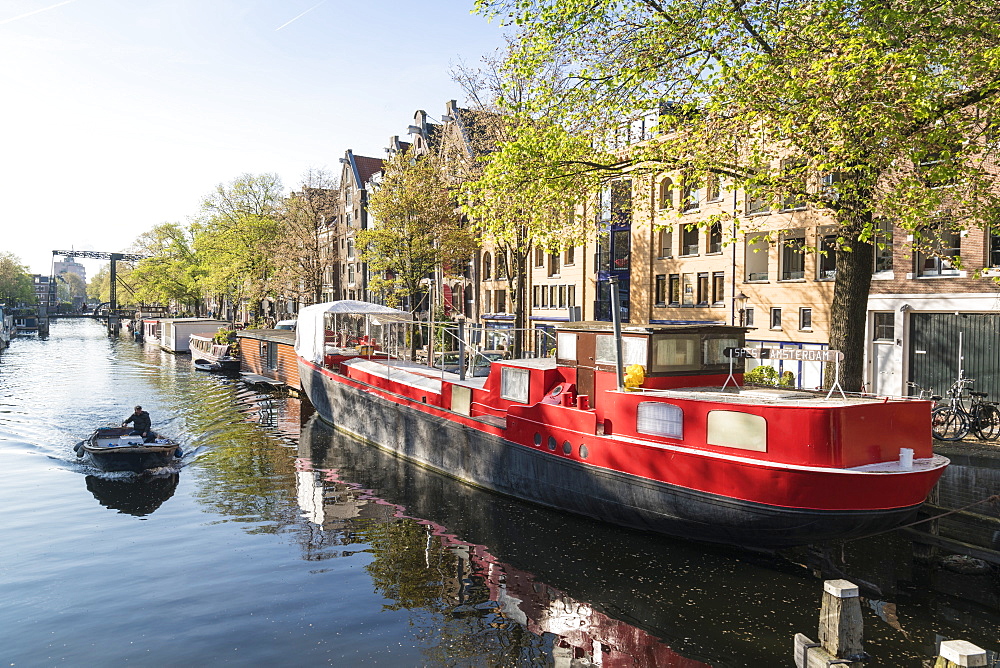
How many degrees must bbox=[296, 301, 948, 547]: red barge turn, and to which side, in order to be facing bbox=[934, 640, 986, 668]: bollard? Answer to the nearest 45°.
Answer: approximately 135° to its left

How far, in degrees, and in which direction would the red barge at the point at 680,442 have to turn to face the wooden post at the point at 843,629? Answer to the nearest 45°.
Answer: approximately 135° to its left

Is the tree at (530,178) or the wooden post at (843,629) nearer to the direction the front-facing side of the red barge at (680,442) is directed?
the tree

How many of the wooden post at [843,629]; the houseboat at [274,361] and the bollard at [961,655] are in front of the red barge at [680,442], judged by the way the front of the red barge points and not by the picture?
1

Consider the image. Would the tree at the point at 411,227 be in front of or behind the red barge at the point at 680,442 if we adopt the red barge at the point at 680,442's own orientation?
in front

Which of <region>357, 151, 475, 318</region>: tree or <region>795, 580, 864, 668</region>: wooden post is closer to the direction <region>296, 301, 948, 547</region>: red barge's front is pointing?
the tree

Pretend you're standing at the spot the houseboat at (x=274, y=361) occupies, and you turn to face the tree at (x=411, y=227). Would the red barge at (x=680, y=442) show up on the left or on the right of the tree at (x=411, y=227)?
right

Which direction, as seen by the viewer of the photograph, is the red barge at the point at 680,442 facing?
facing away from the viewer and to the left of the viewer

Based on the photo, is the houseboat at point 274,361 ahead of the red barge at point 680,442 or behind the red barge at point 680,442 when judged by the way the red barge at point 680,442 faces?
ahead
